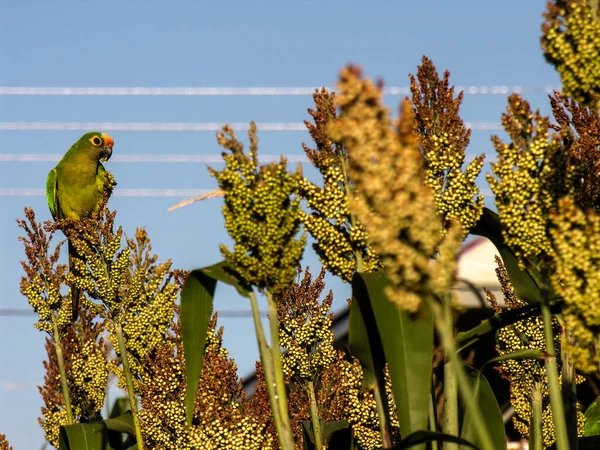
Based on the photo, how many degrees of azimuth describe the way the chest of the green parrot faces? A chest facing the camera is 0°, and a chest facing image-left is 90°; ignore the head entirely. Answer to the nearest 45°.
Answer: approximately 315°
